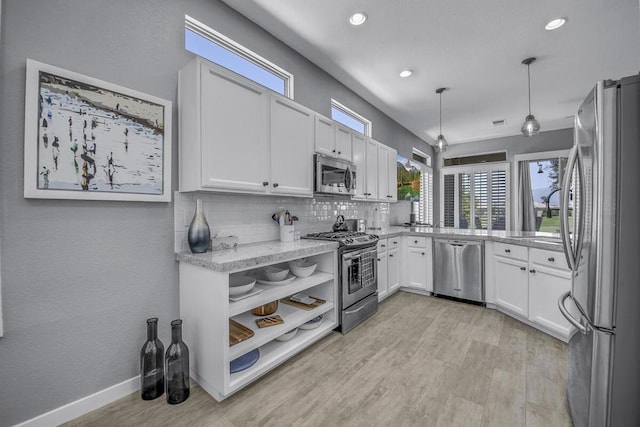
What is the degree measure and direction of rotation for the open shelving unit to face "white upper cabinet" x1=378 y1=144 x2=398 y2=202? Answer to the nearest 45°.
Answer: approximately 90° to its left

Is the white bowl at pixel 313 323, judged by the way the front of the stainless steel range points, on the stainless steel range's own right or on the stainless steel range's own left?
on the stainless steel range's own right

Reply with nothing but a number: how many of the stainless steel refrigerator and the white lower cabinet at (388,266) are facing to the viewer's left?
1

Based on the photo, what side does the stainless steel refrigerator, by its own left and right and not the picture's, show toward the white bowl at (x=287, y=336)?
front

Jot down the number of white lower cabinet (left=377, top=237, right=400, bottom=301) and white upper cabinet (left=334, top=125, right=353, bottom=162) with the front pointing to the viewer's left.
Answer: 0

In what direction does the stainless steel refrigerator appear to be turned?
to the viewer's left

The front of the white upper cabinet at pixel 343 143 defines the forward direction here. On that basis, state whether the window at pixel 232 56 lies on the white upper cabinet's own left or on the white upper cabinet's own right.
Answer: on the white upper cabinet's own right

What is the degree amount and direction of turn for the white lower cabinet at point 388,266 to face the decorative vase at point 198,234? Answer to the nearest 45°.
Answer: approximately 90° to its right

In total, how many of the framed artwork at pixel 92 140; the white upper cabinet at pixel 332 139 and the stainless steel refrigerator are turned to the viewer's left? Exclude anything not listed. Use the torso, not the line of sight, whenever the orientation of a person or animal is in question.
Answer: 1

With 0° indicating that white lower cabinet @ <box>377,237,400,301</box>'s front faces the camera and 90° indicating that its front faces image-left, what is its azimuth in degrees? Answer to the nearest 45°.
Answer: approximately 315°

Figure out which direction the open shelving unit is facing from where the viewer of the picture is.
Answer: facing the viewer and to the right of the viewer
